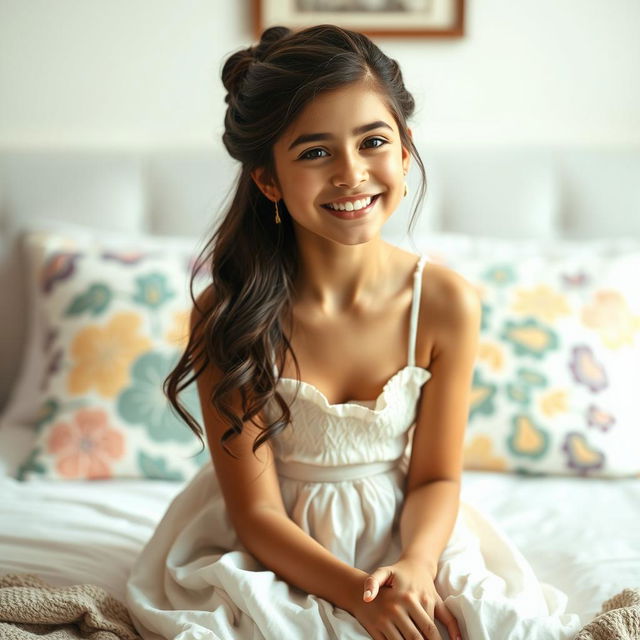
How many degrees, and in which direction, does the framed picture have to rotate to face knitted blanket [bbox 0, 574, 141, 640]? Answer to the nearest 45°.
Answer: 0° — it already faces it

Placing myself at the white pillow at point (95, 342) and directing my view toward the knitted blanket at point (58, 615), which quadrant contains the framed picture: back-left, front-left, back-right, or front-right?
back-left

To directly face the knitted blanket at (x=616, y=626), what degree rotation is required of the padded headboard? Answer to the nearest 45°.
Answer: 0° — it already faces it

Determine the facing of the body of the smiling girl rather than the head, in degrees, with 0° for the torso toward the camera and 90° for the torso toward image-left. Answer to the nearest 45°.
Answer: approximately 0°

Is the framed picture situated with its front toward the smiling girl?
yes
